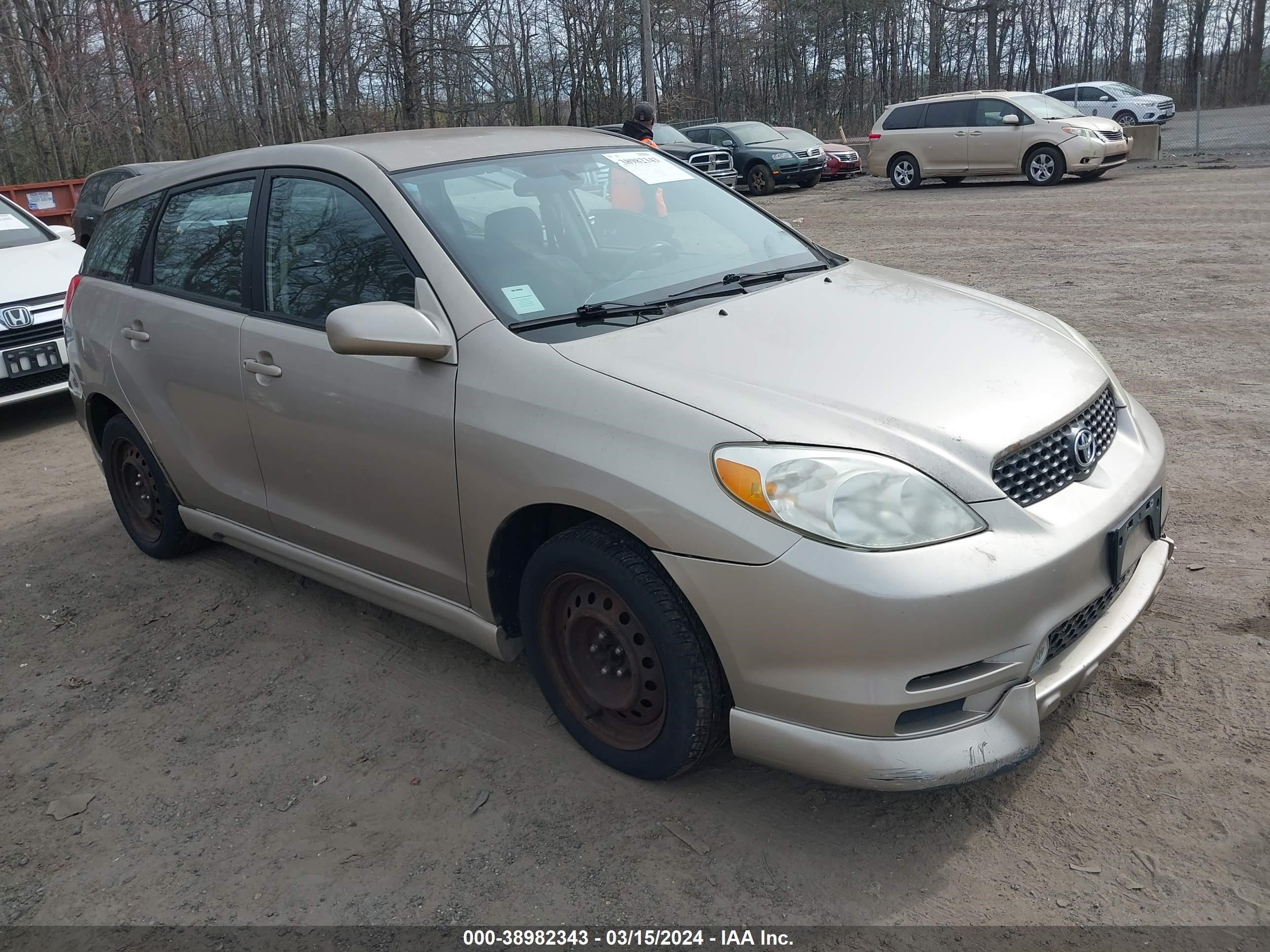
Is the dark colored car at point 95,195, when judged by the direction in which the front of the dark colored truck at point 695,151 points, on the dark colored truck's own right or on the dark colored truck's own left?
on the dark colored truck's own right

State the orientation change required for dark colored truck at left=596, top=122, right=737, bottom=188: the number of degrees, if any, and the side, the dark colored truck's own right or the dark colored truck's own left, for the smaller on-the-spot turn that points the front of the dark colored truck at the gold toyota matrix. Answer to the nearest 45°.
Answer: approximately 45° to the dark colored truck's own right

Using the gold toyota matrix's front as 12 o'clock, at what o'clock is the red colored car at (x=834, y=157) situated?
The red colored car is roughly at 8 o'clock from the gold toyota matrix.

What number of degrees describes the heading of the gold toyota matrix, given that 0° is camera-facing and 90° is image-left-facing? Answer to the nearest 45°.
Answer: approximately 315°

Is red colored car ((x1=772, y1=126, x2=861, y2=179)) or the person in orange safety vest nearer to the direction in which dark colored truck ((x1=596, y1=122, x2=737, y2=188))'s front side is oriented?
the person in orange safety vest

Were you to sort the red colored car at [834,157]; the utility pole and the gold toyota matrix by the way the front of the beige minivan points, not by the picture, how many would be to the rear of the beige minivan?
2

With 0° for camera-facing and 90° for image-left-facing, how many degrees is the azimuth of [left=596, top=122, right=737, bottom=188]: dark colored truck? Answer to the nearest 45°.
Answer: approximately 315°

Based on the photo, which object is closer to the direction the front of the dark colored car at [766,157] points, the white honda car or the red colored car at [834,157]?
the white honda car

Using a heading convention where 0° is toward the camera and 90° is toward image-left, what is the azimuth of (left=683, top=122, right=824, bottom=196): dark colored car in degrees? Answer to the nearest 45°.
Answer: approximately 315°
